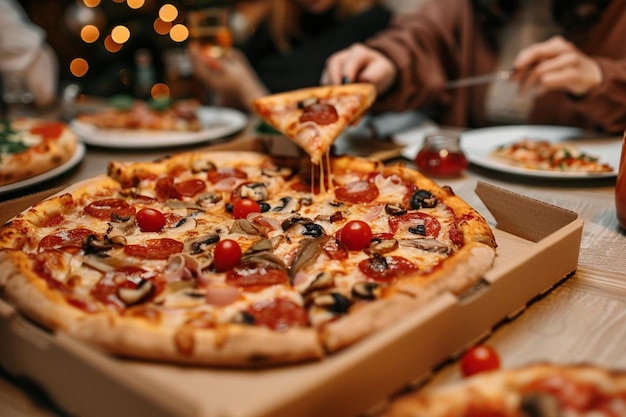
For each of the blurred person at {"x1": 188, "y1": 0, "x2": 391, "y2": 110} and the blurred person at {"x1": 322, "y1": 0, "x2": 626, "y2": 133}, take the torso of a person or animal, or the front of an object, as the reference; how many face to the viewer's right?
0

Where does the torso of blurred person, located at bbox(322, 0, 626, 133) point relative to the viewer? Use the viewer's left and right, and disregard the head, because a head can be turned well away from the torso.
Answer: facing the viewer

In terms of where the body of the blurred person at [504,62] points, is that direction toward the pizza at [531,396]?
yes

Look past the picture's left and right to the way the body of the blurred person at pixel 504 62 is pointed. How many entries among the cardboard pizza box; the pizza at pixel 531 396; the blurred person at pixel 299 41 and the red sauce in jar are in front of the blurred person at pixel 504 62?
3

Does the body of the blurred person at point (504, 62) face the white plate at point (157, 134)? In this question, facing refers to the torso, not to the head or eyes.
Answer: no

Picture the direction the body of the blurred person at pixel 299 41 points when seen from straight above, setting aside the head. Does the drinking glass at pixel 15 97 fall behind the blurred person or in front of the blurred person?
in front

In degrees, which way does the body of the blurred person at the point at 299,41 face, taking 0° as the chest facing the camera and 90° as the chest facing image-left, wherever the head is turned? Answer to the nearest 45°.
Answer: approximately 45°

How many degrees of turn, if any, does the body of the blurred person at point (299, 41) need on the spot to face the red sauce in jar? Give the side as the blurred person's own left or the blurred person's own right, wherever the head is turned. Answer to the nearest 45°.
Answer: approximately 45° to the blurred person's own left

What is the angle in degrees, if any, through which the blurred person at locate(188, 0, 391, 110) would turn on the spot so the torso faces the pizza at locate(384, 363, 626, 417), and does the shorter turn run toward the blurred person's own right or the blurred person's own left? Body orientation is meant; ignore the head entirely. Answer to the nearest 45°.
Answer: approximately 45° to the blurred person's own left

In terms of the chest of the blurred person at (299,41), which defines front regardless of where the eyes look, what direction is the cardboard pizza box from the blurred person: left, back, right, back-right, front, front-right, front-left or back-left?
front-left

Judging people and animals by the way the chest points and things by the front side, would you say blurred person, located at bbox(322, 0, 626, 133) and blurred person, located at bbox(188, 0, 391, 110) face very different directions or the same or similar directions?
same or similar directions

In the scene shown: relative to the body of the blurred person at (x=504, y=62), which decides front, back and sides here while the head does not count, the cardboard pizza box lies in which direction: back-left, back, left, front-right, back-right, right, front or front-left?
front

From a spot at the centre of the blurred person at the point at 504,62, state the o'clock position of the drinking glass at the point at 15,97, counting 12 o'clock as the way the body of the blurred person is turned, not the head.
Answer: The drinking glass is roughly at 3 o'clock from the blurred person.

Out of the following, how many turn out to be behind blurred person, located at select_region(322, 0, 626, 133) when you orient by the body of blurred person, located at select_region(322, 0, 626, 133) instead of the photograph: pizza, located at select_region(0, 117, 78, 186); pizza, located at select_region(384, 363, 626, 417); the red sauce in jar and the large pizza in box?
0
